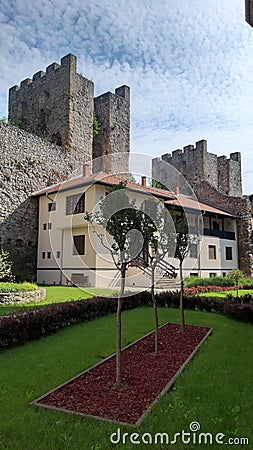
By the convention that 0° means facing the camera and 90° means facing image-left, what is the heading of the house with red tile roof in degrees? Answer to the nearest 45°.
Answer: approximately 315°

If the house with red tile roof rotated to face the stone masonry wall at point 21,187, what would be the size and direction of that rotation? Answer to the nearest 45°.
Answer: approximately 135° to its right

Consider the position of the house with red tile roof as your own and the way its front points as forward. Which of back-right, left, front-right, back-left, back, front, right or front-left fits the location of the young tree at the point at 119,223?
front-right

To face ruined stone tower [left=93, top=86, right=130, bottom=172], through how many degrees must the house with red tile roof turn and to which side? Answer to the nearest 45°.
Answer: approximately 135° to its left

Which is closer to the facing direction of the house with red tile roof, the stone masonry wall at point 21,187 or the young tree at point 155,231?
the young tree

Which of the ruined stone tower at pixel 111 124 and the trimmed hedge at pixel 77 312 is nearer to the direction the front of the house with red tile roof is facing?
the trimmed hedge

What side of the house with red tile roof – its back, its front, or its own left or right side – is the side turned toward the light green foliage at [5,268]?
right

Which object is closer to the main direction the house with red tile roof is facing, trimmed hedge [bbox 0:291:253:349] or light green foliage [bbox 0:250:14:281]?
the trimmed hedge

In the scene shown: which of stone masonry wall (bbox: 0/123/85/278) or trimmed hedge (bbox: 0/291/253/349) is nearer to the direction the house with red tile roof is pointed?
the trimmed hedge

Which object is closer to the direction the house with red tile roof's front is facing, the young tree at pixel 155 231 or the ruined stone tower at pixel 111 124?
the young tree
